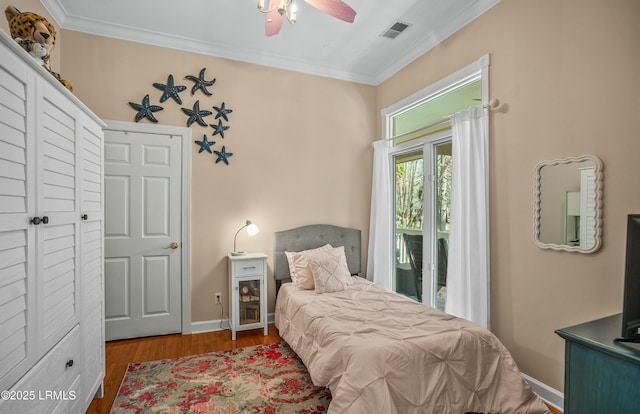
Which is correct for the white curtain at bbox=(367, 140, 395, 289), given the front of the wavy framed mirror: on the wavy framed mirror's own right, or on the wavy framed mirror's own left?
on the wavy framed mirror's own right

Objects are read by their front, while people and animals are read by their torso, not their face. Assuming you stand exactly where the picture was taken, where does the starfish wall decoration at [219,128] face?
facing the viewer

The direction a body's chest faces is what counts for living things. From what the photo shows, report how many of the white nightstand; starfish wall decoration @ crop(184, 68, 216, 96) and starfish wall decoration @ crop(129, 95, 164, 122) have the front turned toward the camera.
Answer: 3

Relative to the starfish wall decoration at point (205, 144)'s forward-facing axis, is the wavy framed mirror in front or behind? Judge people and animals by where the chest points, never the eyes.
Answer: in front

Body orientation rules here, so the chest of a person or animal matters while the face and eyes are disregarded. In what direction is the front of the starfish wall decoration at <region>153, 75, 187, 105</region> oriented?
toward the camera

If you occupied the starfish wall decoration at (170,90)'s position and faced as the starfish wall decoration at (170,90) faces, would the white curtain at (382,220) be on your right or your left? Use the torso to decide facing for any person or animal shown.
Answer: on your left

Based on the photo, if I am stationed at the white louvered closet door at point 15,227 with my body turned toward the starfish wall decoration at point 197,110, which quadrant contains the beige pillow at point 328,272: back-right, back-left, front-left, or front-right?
front-right

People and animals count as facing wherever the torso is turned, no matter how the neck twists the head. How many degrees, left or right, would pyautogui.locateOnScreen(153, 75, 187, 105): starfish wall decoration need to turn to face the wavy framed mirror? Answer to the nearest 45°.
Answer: approximately 45° to its left

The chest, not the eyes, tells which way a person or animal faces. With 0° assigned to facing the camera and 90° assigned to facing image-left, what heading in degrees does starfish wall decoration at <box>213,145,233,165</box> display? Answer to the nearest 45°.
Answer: approximately 0°

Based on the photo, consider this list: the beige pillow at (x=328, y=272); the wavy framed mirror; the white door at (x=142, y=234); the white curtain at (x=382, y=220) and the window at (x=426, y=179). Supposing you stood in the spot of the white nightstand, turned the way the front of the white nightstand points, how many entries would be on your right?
1

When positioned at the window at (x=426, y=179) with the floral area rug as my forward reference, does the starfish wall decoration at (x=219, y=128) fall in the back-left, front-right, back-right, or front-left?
front-right
